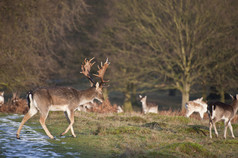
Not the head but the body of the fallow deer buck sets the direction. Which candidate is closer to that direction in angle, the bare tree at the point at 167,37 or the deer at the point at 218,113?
the deer

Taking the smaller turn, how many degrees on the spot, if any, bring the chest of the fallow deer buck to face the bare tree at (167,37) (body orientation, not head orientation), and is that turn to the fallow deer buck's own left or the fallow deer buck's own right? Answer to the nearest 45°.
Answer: approximately 45° to the fallow deer buck's own left

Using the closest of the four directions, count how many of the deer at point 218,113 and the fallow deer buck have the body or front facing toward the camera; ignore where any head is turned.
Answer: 0

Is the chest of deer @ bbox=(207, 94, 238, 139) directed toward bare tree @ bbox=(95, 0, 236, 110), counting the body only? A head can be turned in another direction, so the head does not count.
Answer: no

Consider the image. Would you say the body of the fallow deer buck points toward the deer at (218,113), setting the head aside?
yes

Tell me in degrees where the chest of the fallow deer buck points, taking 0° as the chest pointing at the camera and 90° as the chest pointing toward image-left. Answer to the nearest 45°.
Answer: approximately 270°
